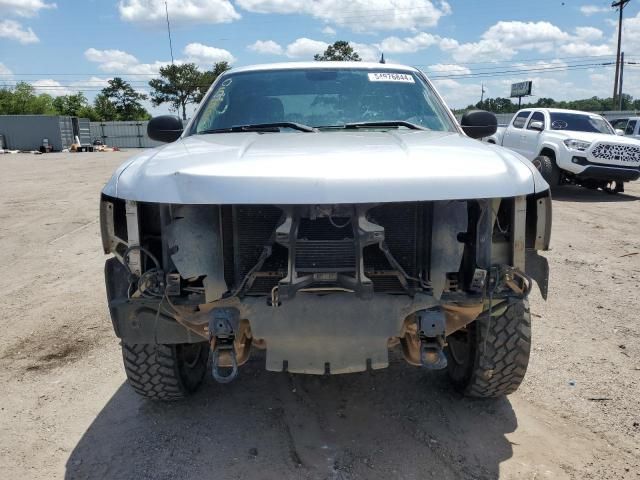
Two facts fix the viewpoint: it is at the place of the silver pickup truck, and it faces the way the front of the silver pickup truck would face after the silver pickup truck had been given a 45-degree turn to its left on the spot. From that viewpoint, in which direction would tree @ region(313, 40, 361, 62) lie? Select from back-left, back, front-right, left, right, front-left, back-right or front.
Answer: back-left

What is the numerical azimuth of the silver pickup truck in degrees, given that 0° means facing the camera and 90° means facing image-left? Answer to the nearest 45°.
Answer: approximately 0°

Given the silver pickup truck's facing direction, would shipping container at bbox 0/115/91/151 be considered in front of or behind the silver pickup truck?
behind
